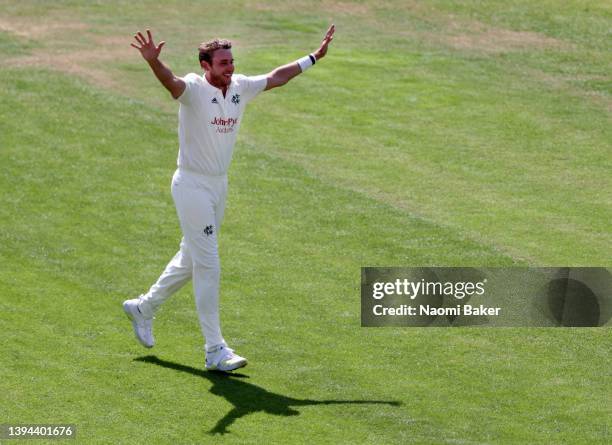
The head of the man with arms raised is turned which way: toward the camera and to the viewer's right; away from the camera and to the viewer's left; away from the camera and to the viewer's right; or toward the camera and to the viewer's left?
toward the camera and to the viewer's right
